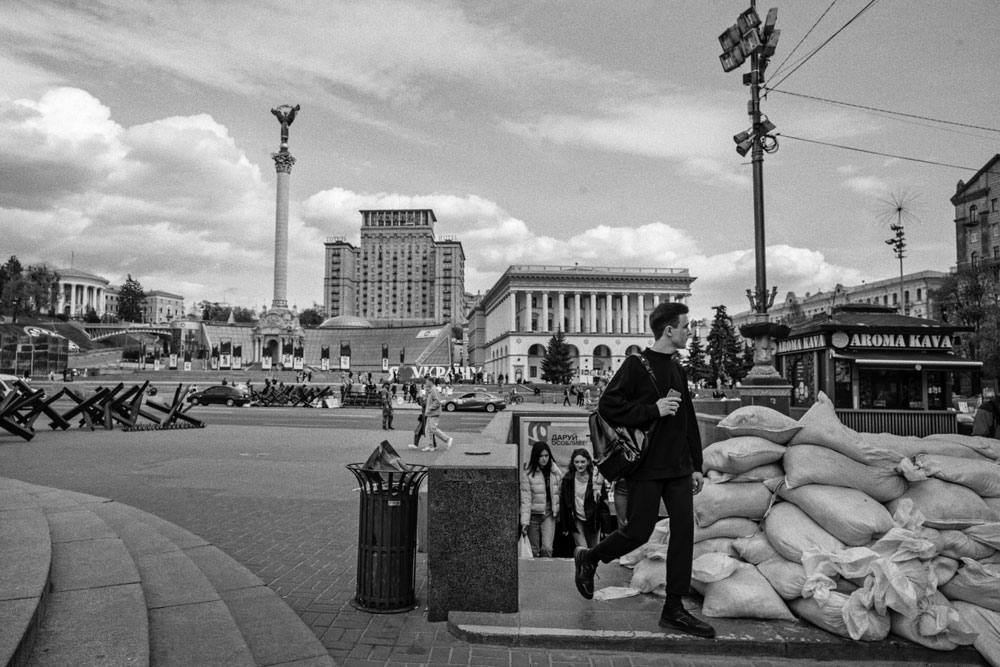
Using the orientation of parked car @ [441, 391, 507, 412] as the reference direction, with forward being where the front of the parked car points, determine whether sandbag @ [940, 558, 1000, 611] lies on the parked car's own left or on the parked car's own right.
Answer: on the parked car's own left

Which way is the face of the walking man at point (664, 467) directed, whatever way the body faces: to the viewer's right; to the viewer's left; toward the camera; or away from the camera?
to the viewer's right

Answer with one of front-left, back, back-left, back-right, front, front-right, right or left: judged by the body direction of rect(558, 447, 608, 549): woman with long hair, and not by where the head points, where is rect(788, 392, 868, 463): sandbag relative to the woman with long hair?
front-left

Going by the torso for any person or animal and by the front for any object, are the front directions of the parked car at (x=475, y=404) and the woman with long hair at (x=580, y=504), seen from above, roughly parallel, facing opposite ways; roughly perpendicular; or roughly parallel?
roughly perpendicular

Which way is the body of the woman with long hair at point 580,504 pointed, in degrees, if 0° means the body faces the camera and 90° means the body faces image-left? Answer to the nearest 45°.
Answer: approximately 0°

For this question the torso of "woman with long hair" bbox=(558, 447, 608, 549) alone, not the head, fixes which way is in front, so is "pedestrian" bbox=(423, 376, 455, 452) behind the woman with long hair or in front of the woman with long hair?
behind

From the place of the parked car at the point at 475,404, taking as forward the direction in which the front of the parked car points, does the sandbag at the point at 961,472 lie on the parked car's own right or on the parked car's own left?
on the parked car's own left

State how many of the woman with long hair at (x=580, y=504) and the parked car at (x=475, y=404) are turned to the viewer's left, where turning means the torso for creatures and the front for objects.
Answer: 1

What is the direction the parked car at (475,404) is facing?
to the viewer's left

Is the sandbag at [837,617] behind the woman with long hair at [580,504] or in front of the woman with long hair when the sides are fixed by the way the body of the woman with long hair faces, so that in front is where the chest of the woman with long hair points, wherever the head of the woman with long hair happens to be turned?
in front

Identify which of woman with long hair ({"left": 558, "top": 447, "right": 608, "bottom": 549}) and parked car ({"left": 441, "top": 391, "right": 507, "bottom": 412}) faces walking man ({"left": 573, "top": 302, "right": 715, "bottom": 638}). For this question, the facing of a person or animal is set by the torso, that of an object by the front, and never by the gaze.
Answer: the woman with long hair

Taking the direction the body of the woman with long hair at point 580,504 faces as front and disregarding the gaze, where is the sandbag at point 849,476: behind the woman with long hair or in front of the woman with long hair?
in front

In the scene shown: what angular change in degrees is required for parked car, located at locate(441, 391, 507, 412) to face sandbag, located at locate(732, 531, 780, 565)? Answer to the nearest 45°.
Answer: approximately 90° to its left

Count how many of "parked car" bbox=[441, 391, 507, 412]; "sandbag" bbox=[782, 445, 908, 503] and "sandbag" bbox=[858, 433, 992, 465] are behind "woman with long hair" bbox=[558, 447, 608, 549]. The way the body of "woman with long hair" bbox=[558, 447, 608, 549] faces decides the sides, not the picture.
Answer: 1

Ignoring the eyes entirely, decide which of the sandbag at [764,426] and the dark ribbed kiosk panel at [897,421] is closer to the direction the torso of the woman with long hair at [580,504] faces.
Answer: the sandbag

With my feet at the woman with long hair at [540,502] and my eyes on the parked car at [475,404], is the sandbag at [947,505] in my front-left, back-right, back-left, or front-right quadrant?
back-right
